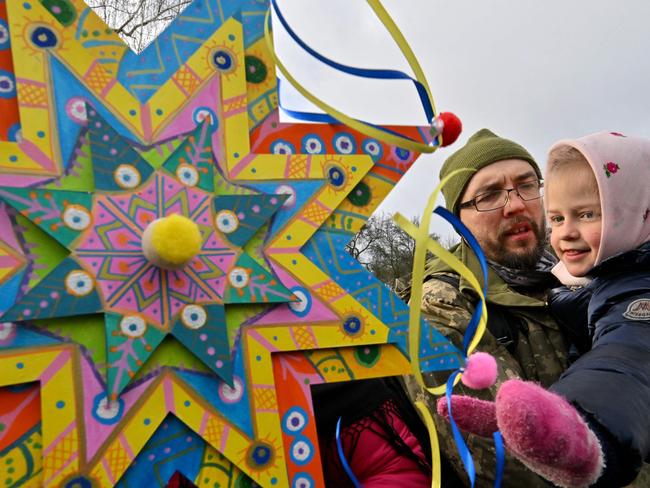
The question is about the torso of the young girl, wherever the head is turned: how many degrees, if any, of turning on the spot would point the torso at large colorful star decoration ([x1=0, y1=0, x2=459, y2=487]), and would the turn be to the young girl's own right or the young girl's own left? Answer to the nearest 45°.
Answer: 0° — they already face it

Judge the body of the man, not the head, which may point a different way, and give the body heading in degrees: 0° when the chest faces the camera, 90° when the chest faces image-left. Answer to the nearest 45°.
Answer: approximately 315°

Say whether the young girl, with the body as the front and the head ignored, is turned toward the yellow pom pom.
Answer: yes

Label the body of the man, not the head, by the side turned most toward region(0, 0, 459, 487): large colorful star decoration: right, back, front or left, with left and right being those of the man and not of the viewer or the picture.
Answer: right
